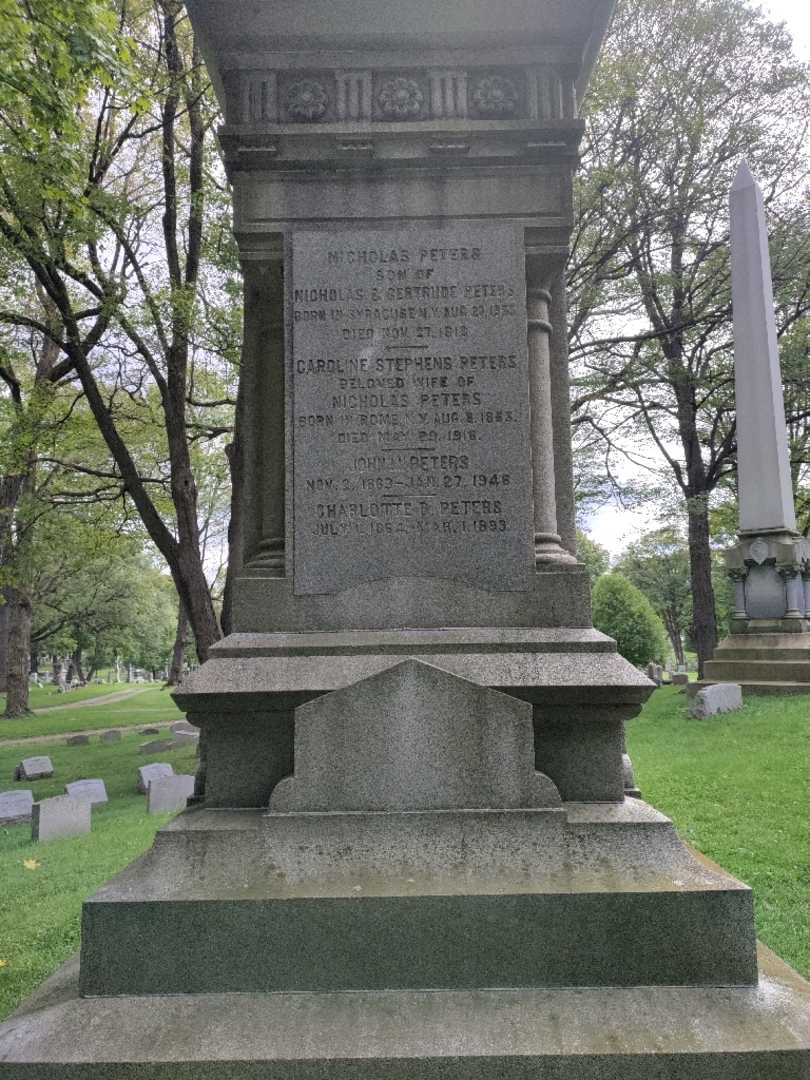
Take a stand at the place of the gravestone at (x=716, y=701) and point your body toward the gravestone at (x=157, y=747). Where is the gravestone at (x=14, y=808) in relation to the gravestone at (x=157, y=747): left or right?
left

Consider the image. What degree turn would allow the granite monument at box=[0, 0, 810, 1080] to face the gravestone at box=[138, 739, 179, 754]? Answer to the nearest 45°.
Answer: approximately 180°

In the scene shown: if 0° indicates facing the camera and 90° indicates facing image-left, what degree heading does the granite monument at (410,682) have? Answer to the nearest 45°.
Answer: approximately 0°

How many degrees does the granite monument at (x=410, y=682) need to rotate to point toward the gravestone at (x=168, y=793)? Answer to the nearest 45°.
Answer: approximately 135° to its right

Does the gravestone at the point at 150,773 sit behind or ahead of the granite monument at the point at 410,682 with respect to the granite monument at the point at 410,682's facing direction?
behind

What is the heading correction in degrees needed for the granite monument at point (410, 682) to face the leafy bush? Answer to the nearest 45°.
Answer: approximately 180°

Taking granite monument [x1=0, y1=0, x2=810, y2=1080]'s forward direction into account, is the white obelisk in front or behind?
behind

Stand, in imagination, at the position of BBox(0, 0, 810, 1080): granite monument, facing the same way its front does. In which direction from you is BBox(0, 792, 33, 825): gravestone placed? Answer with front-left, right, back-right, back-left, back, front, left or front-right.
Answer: back-right

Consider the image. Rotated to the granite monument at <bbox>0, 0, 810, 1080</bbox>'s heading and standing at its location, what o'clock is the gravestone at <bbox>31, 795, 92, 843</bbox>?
The gravestone is roughly at 5 o'clock from the granite monument.

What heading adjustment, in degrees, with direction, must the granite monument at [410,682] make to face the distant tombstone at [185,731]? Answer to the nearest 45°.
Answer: approximately 180°

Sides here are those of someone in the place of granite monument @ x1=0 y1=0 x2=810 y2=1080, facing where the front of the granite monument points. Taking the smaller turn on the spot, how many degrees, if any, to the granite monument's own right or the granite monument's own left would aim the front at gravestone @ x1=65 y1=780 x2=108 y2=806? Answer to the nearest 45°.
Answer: approximately 135° to the granite monument's own right
